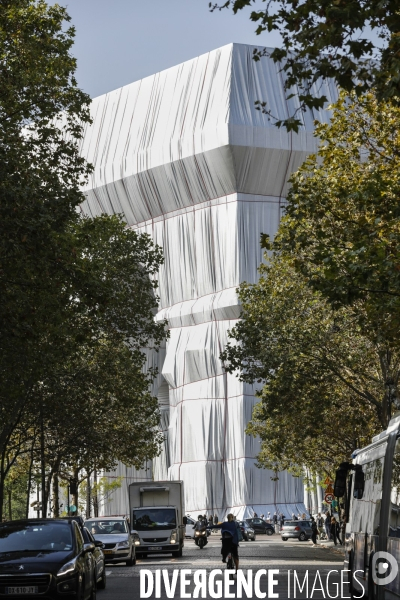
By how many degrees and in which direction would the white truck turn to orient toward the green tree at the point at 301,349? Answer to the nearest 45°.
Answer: approximately 45° to its left

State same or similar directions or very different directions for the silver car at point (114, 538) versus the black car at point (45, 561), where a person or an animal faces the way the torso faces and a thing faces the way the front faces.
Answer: same or similar directions

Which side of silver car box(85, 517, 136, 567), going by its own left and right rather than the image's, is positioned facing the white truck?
back

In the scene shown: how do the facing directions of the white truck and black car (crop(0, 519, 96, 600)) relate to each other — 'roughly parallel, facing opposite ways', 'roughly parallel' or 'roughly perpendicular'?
roughly parallel

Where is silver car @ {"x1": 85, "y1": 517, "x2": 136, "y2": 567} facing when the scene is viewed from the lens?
facing the viewer

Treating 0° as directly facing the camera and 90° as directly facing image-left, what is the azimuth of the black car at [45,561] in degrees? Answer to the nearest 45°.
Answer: approximately 0°

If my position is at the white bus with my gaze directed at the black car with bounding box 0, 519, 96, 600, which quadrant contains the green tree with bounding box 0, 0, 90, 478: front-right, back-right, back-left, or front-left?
front-right

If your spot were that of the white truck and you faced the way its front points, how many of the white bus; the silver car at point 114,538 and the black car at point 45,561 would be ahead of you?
3

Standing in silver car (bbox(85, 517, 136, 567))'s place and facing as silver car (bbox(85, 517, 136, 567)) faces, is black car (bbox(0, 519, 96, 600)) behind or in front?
in front

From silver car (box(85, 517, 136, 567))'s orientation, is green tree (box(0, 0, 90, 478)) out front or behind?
out front

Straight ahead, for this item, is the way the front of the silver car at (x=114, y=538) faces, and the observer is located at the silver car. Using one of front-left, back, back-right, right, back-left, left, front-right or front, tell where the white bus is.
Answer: front

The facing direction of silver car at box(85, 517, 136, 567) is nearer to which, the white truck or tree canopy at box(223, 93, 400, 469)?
the tree canopy

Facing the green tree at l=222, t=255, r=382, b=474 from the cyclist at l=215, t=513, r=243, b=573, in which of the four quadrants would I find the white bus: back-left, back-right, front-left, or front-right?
back-right

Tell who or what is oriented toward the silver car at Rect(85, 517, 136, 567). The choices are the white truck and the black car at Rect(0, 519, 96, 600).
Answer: the white truck

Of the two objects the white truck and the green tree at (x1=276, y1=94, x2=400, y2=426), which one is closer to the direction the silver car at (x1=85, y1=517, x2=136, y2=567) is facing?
the green tree

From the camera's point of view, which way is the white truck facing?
toward the camera

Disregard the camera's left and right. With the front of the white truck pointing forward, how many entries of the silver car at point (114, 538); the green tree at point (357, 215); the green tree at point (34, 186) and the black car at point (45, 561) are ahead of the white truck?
4
